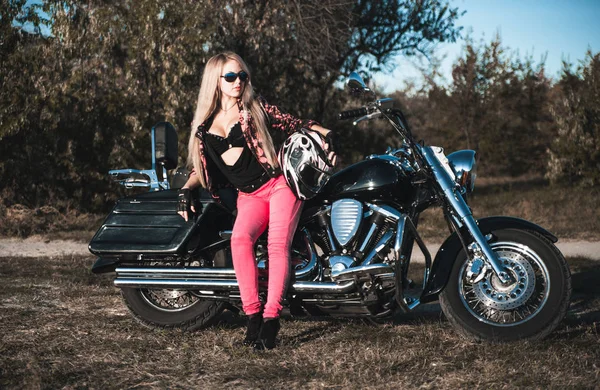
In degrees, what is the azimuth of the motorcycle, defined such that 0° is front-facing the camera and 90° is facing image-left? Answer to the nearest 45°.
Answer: approximately 270°

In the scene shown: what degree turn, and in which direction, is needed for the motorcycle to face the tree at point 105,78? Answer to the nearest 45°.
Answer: approximately 135° to its left

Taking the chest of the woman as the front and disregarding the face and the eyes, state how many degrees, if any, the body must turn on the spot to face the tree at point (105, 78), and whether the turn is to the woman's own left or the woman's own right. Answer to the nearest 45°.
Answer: approximately 180°

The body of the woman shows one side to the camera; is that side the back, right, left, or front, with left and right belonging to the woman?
front

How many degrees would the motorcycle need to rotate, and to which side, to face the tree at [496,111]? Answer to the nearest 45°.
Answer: approximately 90° to its left
